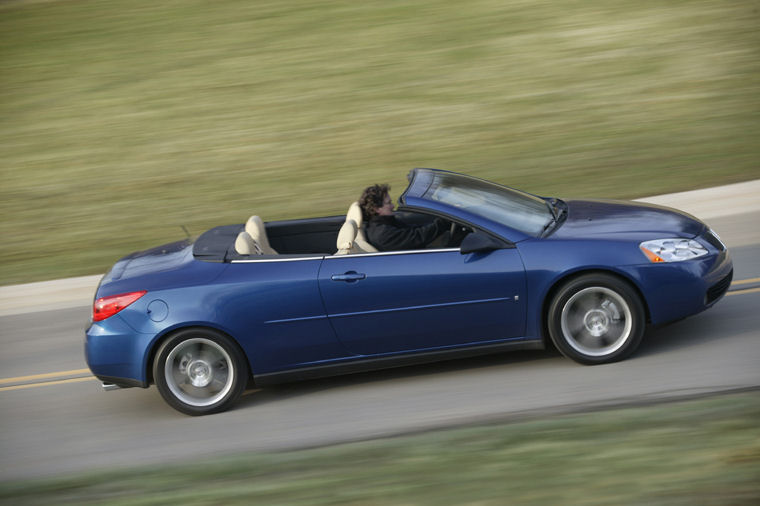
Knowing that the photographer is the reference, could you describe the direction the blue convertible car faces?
facing to the right of the viewer

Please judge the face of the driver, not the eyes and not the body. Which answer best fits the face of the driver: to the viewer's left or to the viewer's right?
to the viewer's right
